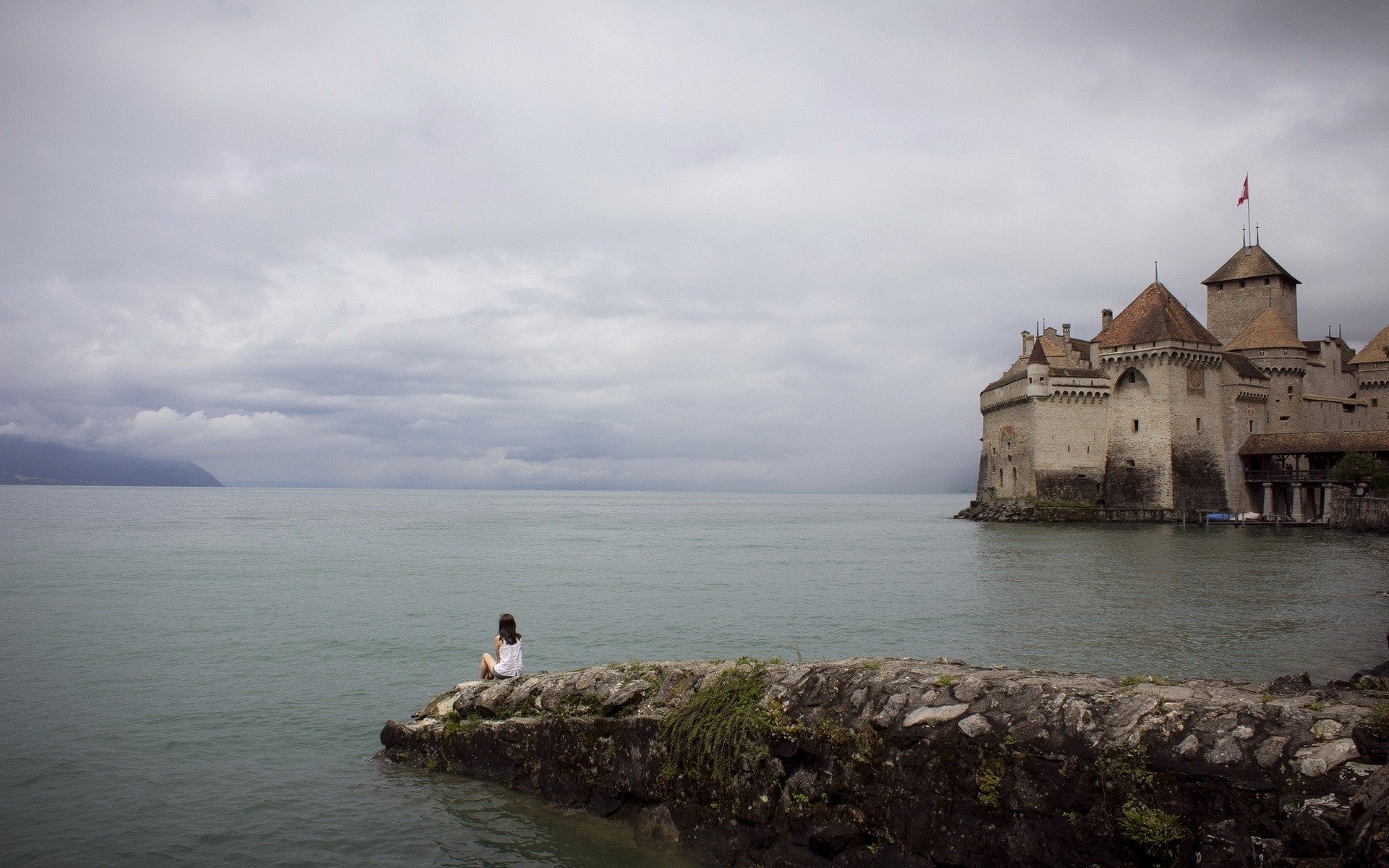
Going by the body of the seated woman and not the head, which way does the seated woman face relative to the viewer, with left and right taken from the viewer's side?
facing away from the viewer and to the left of the viewer

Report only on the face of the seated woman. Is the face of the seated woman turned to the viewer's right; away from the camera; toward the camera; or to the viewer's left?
away from the camera
